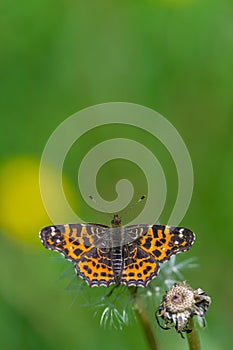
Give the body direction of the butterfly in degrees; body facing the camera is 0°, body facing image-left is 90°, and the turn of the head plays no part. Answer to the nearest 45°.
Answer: approximately 180°
